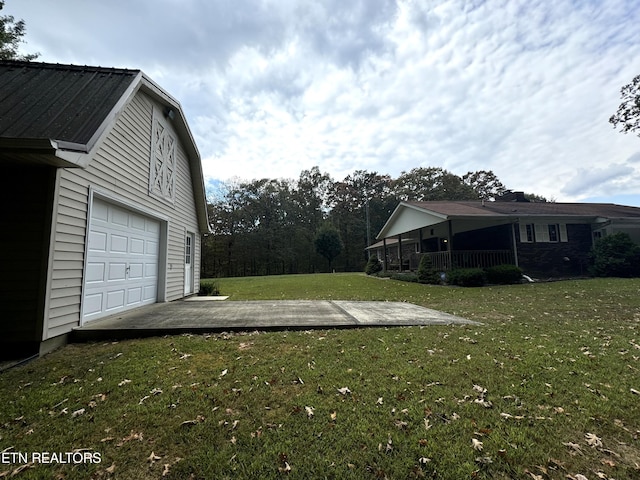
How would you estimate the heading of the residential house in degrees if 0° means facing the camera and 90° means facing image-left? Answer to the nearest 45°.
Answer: approximately 45°

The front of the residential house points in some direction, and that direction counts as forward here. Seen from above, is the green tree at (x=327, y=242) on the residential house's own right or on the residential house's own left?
on the residential house's own right

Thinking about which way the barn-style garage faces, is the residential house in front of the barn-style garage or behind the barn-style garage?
in front

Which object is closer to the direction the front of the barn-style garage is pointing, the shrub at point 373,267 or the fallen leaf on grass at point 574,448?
the fallen leaf on grass

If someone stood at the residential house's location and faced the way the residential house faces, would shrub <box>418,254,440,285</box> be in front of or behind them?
in front

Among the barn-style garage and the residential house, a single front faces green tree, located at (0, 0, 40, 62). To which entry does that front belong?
the residential house

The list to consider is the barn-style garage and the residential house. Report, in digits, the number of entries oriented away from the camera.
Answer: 0

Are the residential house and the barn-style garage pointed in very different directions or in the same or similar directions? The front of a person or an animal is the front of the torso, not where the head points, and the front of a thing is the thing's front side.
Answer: very different directions

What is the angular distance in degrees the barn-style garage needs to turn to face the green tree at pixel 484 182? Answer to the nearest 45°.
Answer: approximately 45° to its left

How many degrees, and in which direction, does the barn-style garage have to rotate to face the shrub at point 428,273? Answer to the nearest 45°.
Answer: approximately 45° to its left

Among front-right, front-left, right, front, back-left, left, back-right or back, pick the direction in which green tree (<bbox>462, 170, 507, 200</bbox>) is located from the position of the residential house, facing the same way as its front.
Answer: back-right

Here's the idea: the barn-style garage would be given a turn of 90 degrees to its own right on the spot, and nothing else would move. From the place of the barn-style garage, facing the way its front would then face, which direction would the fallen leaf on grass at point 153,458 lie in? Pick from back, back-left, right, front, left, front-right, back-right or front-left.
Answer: front-left

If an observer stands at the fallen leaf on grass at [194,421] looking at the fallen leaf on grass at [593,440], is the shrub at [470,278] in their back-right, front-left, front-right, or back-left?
front-left

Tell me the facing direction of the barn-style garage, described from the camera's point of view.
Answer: facing the viewer and to the right of the viewer

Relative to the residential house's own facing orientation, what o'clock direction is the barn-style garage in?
The barn-style garage is roughly at 11 o'clock from the residential house.

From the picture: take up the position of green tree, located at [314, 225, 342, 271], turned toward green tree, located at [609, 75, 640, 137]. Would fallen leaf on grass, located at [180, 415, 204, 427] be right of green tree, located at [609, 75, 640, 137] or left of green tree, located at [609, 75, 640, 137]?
right

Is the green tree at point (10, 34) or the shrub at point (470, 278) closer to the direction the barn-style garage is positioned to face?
the shrub
